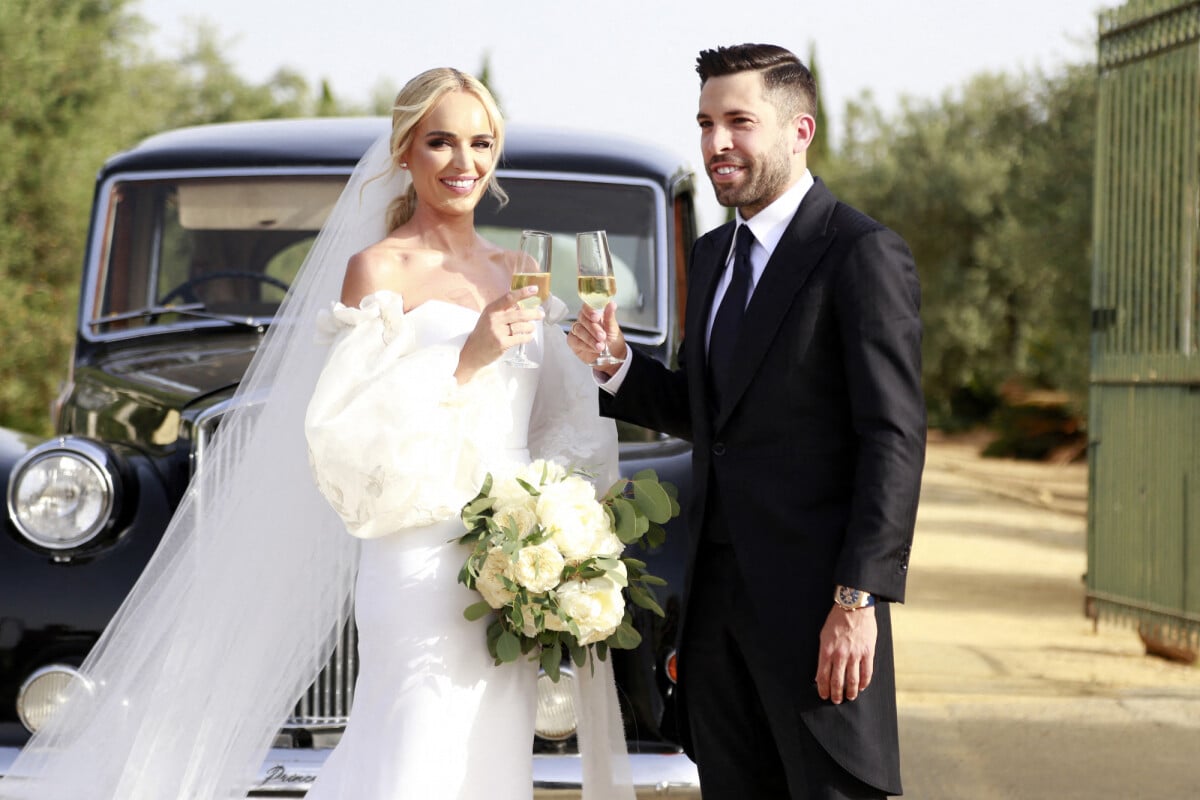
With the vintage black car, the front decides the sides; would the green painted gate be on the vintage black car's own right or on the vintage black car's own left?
on the vintage black car's own left

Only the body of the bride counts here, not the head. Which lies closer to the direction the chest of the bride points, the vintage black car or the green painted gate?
the green painted gate

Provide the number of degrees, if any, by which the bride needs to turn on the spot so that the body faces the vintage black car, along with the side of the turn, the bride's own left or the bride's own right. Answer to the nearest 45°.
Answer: approximately 135° to the bride's own left

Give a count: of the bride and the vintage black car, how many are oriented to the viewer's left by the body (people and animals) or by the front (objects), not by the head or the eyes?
0

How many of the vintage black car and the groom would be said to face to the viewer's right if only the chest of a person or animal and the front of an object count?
0

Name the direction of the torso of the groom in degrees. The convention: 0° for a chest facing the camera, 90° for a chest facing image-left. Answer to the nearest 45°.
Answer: approximately 45°

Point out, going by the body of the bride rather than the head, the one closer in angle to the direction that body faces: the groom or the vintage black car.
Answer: the groom

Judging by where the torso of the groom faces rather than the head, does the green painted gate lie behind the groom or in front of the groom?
behind

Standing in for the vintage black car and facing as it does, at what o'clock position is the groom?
The groom is roughly at 11 o'clock from the vintage black car.

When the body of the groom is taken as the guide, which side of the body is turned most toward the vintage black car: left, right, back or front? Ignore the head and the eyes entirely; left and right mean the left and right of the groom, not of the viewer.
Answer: right

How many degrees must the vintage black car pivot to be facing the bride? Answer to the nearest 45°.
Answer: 0° — it already faces them

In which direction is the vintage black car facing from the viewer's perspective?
toward the camera

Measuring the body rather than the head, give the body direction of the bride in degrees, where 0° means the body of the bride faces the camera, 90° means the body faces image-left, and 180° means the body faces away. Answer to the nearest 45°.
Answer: approximately 315°

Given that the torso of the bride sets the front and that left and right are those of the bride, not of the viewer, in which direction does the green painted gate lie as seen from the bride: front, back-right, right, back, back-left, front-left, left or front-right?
left

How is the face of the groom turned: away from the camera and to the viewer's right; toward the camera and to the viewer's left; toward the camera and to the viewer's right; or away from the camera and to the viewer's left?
toward the camera and to the viewer's left
